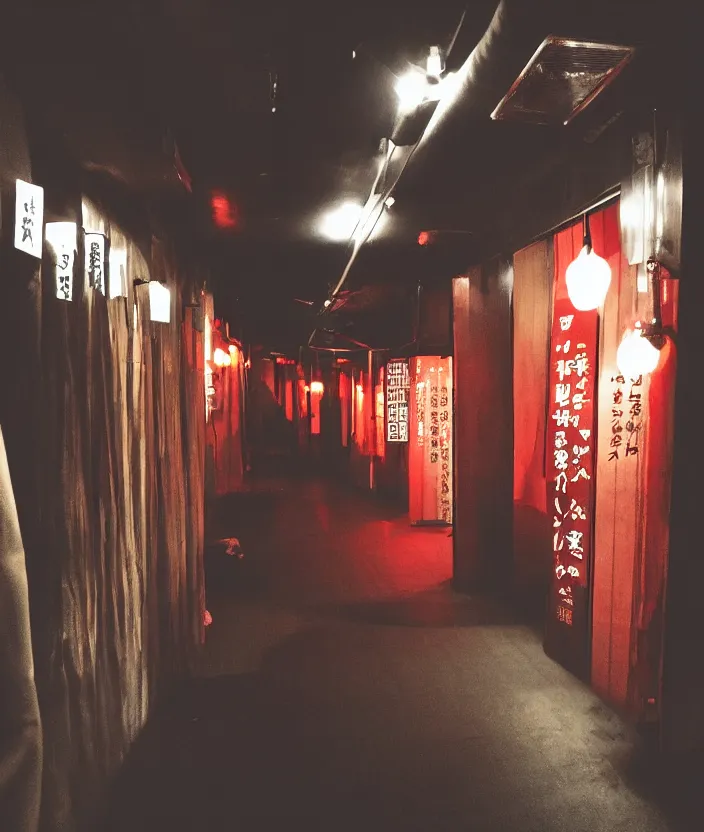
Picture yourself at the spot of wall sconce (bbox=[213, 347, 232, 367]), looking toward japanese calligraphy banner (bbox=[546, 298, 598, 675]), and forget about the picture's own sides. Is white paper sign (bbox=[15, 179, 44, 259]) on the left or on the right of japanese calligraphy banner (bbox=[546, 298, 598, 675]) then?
right

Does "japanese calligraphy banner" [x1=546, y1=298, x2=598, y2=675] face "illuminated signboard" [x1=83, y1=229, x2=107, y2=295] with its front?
yes

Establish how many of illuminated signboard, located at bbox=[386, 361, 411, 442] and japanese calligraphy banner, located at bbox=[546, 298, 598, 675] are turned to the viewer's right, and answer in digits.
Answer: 0

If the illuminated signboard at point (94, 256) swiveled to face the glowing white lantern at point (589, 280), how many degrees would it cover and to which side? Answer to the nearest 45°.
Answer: approximately 45° to its left

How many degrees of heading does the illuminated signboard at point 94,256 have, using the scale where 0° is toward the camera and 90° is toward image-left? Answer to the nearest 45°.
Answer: approximately 315°

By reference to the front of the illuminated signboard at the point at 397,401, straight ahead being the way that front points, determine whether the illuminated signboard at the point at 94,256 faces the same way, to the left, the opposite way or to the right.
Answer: to the left

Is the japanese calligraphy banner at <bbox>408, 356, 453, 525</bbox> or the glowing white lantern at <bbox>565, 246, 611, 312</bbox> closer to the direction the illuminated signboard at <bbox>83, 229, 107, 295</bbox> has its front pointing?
the glowing white lantern

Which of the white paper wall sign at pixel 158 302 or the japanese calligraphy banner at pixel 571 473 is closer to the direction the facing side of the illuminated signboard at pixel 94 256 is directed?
the japanese calligraphy banner

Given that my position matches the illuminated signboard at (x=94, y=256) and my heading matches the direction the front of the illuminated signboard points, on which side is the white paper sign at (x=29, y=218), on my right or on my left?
on my right

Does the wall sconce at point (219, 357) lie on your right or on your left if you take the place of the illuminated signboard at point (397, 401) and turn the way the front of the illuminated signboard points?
on your right
